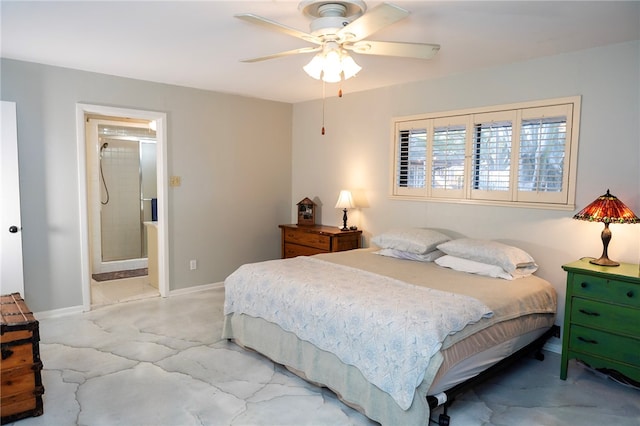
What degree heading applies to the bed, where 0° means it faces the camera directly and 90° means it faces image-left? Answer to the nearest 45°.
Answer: approximately 45°

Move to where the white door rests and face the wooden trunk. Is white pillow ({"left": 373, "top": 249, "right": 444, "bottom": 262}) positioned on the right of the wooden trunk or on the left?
left

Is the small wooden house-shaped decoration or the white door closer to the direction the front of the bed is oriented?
the white door

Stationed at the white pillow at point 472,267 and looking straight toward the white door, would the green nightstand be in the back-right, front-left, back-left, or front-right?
back-left

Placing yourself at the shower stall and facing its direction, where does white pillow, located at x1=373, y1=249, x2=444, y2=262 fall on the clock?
The white pillow is roughly at 11 o'clock from the shower stall.

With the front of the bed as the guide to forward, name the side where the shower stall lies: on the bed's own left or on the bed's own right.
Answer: on the bed's own right

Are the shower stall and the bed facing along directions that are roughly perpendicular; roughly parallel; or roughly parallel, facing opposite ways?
roughly perpendicular

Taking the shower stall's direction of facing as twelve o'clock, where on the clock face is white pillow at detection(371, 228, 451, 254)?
The white pillow is roughly at 11 o'clock from the shower stall.
